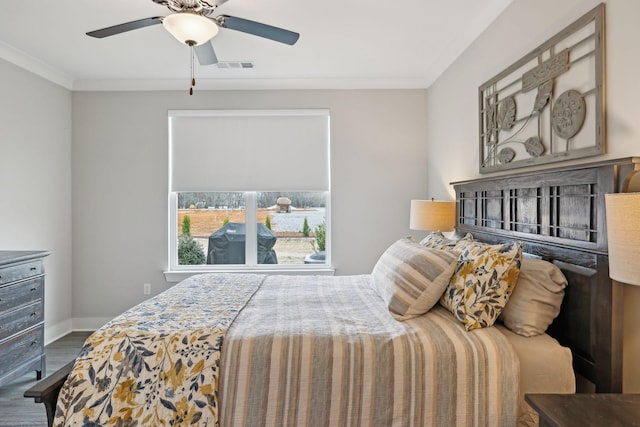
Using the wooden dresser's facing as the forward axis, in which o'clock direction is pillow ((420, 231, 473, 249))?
The pillow is roughly at 12 o'clock from the wooden dresser.

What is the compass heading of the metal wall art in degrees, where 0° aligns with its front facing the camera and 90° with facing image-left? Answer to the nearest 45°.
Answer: approximately 45°

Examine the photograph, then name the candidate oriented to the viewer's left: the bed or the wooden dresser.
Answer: the bed

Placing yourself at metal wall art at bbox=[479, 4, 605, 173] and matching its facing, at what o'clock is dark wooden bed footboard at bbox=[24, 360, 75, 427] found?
The dark wooden bed footboard is roughly at 12 o'clock from the metal wall art.

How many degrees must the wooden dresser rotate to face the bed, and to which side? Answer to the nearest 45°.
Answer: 0° — it already faces it

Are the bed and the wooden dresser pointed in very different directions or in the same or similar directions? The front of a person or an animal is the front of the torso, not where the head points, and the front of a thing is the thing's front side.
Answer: very different directions

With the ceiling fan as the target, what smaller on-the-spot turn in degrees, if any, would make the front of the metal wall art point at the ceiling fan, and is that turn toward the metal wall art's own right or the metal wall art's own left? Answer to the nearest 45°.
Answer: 0° — it already faces it

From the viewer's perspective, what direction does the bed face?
to the viewer's left

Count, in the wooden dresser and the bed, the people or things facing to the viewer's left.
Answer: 1

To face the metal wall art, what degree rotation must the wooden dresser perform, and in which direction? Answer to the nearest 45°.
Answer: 0° — it already faces it
